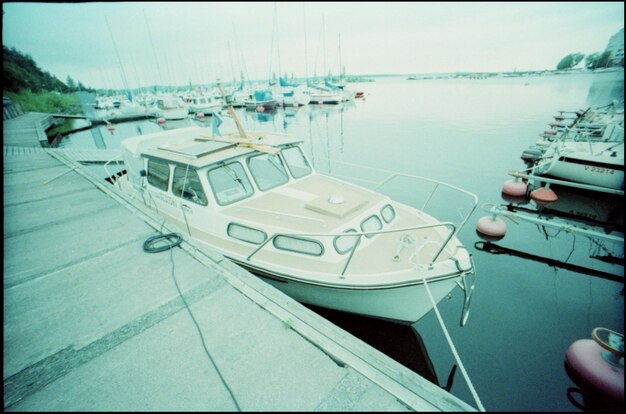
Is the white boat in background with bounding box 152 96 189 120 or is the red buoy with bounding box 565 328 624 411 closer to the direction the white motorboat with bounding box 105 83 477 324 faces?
the red buoy

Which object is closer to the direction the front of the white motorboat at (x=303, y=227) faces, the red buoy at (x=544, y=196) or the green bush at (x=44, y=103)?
the red buoy

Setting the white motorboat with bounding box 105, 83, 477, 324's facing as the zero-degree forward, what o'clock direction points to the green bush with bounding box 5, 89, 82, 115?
The green bush is roughly at 6 o'clock from the white motorboat.

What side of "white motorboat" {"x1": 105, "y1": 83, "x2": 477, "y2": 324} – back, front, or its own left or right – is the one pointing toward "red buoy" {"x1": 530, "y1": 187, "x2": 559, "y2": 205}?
left

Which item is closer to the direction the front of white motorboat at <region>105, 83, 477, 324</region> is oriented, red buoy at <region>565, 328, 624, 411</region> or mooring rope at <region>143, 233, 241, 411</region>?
the red buoy

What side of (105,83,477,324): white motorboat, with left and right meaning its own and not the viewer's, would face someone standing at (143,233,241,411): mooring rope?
right

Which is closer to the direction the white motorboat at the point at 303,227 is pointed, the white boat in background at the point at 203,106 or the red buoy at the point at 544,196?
the red buoy

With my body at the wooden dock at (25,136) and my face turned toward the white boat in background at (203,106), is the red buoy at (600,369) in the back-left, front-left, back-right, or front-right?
back-right

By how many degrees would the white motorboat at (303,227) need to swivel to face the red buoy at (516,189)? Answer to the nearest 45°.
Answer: approximately 90° to its left

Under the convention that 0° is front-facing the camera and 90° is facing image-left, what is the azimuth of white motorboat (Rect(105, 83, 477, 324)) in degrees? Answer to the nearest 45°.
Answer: approximately 315°

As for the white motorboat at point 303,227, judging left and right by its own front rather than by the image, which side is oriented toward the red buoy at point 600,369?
front

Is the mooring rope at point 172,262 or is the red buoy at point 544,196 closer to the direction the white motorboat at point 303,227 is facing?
the red buoy

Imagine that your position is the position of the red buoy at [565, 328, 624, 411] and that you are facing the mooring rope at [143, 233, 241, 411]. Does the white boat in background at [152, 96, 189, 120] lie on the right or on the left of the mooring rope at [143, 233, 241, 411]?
right
